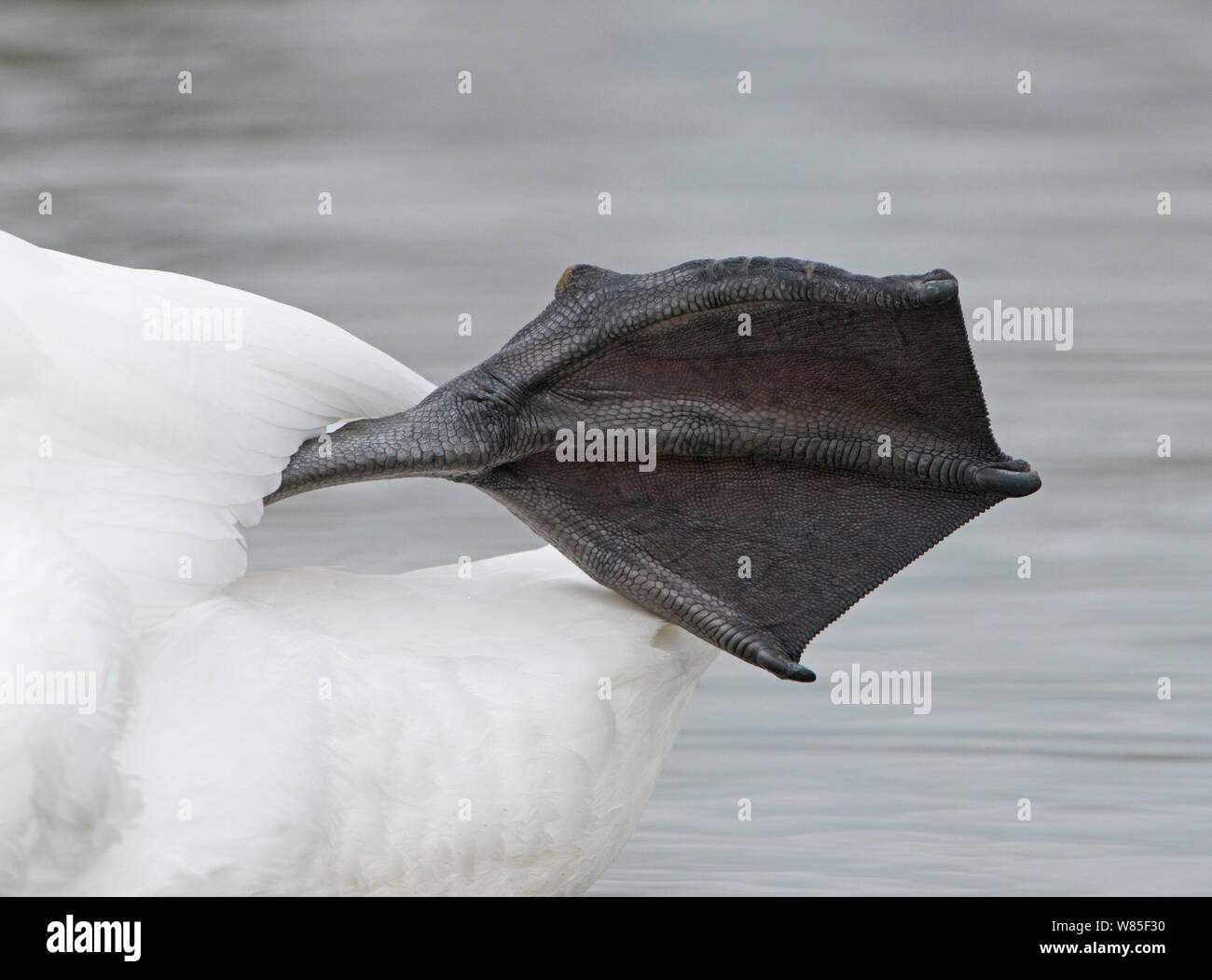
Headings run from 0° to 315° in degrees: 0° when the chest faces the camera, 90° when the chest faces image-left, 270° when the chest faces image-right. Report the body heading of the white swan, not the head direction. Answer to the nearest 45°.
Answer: approximately 90°
